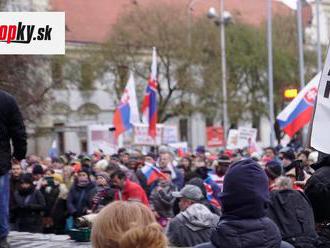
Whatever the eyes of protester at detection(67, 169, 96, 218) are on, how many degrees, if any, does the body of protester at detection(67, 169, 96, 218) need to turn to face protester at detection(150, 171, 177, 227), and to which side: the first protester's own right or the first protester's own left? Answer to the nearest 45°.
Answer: approximately 45° to the first protester's own left

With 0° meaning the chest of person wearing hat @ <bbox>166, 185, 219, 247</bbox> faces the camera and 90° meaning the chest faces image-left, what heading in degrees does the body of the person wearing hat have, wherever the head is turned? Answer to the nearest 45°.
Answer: approximately 135°

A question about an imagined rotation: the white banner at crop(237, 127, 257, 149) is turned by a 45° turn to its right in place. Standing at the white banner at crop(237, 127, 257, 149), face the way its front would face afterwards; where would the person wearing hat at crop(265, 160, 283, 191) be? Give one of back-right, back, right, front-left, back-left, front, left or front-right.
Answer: front-left

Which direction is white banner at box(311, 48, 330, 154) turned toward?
toward the camera

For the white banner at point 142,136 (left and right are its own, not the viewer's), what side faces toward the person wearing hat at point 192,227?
front

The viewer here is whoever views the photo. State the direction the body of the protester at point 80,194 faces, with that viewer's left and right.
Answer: facing the viewer

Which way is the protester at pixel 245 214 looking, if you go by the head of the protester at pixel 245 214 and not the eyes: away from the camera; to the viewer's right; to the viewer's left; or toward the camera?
away from the camera

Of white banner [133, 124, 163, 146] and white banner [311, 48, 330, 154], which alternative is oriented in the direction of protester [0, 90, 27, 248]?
white banner [133, 124, 163, 146]

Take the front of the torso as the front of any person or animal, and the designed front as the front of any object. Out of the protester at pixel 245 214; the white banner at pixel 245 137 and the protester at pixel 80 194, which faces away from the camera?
the protester at pixel 245 214

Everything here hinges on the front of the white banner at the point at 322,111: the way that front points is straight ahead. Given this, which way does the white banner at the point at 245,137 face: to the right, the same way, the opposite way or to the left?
the same way

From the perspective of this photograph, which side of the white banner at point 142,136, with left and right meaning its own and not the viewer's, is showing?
front

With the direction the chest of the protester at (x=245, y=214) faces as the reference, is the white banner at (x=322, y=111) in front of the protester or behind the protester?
in front
